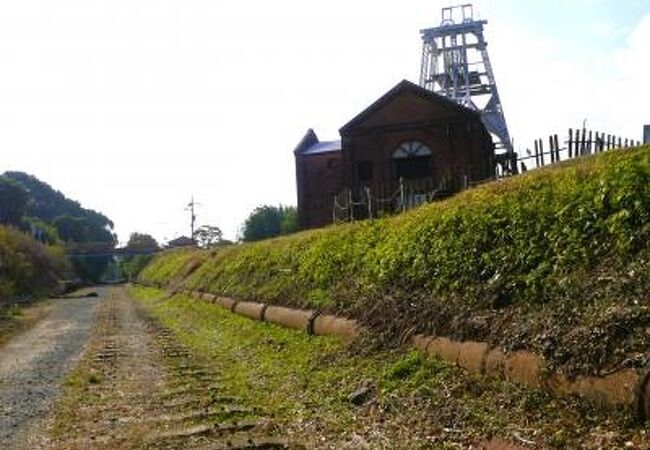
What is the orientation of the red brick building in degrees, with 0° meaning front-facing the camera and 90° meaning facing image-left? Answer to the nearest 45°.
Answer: approximately 0°
